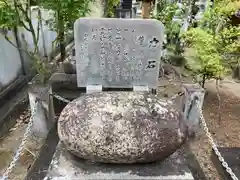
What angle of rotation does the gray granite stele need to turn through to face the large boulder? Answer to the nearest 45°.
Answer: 0° — it already faces it

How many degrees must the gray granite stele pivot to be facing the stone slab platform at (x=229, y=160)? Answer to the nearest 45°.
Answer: approximately 45° to its left

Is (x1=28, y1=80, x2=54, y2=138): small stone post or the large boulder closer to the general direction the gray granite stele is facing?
the large boulder

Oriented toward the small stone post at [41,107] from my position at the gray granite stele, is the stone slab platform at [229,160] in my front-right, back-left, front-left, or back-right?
back-left

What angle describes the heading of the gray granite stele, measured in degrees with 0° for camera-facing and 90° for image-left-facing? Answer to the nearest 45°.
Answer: approximately 0°

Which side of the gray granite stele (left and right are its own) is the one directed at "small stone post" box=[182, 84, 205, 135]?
left

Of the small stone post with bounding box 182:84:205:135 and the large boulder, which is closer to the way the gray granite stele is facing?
the large boulder

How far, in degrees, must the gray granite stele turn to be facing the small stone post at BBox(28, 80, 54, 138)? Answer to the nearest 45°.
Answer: approximately 90° to its right

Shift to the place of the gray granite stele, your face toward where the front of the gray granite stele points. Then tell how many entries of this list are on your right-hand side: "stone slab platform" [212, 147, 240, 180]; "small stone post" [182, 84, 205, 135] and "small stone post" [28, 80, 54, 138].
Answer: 1

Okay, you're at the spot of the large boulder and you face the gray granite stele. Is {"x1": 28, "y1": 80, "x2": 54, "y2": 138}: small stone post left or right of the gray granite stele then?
left
